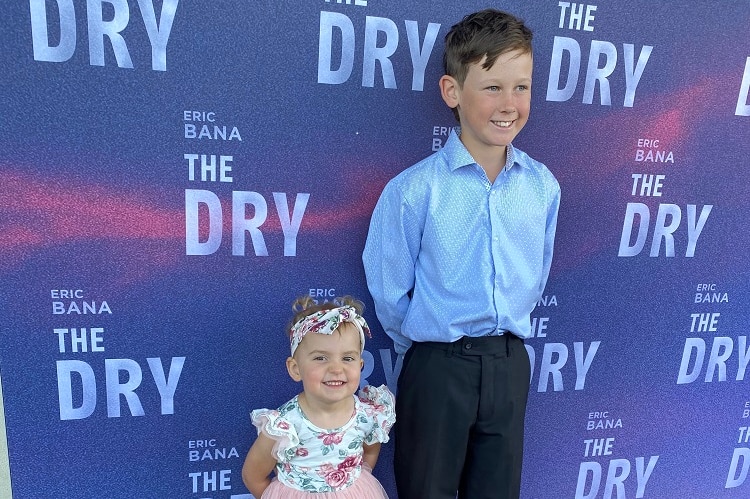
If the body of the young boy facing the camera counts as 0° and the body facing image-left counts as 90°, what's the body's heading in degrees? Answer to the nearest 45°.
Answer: approximately 315°

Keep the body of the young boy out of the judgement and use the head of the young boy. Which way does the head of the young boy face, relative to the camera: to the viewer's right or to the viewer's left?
to the viewer's right

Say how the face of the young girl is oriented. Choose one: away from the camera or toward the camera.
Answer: toward the camera
